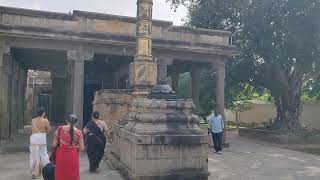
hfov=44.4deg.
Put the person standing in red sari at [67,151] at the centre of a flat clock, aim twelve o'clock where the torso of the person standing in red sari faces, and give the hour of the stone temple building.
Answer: The stone temple building is roughly at 12 o'clock from the person standing in red sari.

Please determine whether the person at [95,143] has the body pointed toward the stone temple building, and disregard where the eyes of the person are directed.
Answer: yes

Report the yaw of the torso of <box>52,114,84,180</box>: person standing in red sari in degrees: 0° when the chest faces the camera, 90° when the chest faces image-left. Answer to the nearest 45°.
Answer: approximately 180°

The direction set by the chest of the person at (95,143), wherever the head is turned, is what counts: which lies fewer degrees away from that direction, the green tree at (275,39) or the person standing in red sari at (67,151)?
the green tree

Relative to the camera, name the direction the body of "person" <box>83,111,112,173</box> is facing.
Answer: away from the camera

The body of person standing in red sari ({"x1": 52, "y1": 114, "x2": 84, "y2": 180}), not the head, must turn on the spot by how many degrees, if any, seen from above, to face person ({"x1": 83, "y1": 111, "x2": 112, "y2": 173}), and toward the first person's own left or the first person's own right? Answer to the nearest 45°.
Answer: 0° — they already face them

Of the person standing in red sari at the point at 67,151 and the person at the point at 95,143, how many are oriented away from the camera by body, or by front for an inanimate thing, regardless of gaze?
2
